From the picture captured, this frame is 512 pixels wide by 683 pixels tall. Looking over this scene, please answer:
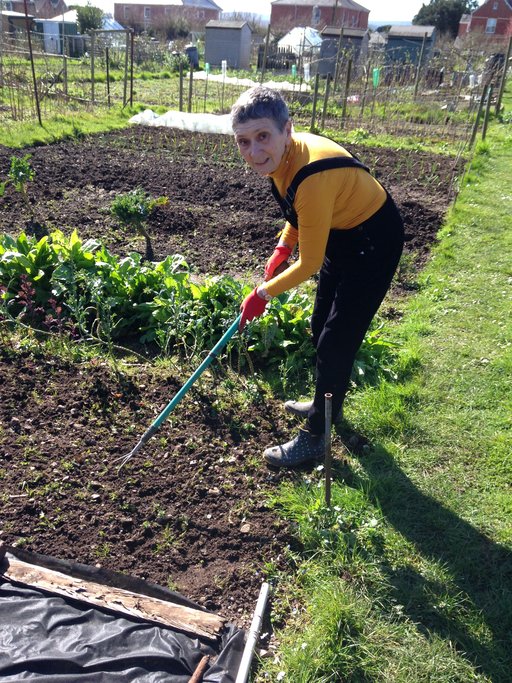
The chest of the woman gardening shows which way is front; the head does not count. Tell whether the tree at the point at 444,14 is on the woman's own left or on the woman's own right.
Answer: on the woman's own right

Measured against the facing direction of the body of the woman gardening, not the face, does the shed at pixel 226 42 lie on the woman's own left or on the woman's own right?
on the woman's own right

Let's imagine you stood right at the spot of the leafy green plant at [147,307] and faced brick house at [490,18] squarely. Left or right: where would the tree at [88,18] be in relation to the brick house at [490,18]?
left

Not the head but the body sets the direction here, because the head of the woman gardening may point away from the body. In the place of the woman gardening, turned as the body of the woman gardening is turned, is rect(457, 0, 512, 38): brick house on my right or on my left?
on my right

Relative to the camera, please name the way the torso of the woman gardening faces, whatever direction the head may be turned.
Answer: to the viewer's left

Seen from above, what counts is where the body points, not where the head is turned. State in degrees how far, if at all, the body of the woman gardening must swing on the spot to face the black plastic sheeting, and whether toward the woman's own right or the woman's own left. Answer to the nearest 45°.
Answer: approximately 45° to the woman's own left
